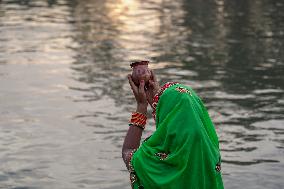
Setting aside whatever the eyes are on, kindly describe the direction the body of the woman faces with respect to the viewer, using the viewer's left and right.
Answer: facing away from the viewer and to the left of the viewer
